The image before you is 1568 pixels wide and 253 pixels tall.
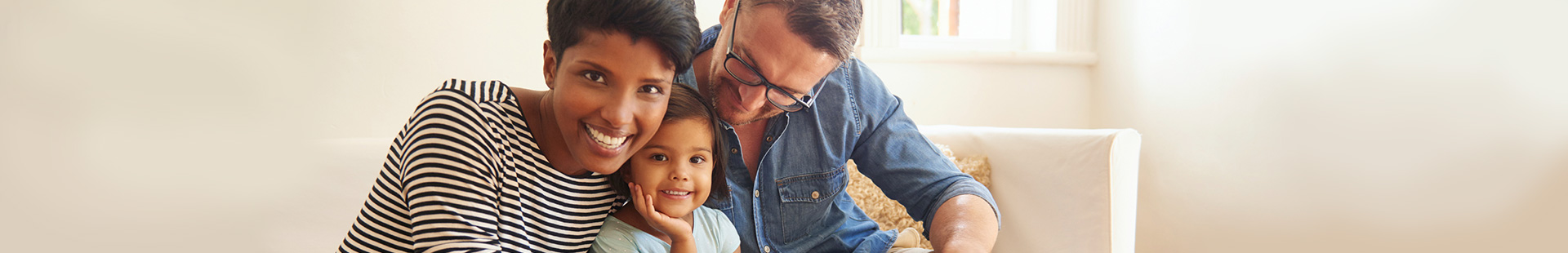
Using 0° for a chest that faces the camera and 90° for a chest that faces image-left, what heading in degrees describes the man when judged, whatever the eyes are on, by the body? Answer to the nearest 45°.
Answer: approximately 45°

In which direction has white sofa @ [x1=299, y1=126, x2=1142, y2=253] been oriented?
toward the camera

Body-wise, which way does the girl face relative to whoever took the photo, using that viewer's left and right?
facing the viewer

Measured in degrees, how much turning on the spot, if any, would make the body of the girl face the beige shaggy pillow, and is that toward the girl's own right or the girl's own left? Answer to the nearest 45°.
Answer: approximately 135° to the girl's own left

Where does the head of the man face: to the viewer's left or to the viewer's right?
to the viewer's left

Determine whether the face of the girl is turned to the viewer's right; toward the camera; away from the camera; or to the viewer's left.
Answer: toward the camera
